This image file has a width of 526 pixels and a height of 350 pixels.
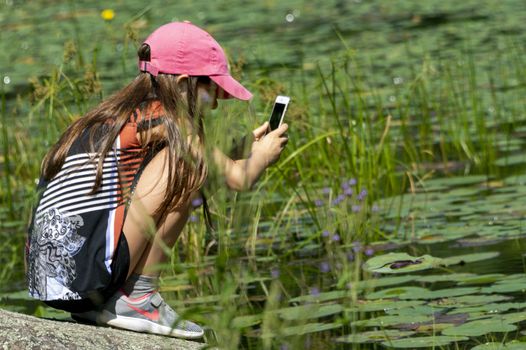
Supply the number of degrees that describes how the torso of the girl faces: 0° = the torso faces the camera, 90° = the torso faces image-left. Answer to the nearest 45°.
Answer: approximately 270°

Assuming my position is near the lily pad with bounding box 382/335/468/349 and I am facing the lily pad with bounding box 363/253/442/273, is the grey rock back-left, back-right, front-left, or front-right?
back-left

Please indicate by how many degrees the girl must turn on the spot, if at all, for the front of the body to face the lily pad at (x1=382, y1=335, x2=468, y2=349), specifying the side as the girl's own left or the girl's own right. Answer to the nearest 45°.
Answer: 0° — they already face it

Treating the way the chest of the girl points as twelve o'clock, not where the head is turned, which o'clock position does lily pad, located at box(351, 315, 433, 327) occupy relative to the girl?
The lily pad is roughly at 12 o'clock from the girl.
